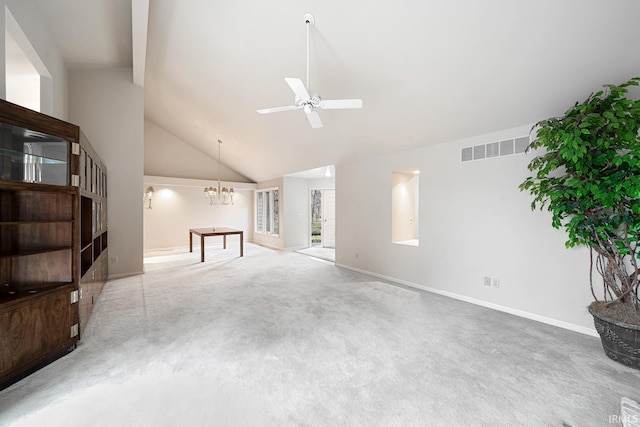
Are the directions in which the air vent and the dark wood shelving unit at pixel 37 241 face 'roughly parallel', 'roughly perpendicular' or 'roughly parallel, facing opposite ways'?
roughly parallel, facing opposite ways

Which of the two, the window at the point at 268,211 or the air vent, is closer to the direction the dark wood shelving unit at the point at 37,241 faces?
the air vent

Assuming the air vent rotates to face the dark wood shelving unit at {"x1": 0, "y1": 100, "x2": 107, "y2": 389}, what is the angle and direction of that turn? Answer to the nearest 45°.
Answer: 0° — it already faces it

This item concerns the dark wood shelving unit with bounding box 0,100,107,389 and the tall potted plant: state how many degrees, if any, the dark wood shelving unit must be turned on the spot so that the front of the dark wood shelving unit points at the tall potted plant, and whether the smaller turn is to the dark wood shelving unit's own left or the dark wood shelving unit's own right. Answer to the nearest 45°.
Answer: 0° — it already faces it

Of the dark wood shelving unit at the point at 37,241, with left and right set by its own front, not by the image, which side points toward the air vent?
front

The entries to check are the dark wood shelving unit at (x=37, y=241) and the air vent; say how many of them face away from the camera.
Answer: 0

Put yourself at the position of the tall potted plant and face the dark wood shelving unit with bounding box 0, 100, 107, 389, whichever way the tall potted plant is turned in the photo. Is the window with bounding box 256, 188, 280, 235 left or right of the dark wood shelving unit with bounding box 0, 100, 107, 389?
right

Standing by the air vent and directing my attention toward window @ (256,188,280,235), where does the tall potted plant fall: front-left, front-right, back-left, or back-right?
back-left

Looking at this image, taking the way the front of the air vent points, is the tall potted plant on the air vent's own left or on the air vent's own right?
on the air vent's own left

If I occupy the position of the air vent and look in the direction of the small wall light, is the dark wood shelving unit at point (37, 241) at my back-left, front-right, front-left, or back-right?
front-left

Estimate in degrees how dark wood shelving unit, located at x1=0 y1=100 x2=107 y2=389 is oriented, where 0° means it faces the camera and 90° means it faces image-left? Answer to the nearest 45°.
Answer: approximately 315°

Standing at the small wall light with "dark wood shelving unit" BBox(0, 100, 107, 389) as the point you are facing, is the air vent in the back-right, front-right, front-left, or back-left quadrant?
front-left

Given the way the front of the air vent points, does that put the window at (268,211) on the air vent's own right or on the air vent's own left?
on the air vent's own right

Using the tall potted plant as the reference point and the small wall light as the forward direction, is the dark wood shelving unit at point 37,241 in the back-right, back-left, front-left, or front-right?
front-left
